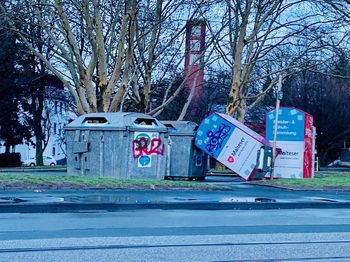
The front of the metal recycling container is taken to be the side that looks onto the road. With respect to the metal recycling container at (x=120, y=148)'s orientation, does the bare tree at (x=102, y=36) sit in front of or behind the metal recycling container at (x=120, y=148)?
behind

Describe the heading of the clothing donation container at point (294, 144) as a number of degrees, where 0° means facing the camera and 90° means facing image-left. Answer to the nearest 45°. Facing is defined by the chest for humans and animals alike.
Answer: approximately 0°

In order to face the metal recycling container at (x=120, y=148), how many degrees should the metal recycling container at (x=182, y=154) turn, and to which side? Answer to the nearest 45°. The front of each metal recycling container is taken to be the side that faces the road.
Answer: approximately 45° to its right

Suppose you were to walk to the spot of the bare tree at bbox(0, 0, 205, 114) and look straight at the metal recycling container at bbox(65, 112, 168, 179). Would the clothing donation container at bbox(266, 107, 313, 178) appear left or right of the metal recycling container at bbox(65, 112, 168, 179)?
left

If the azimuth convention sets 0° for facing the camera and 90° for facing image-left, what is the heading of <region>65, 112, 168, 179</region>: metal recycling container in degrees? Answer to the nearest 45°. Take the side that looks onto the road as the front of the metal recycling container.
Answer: approximately 0°

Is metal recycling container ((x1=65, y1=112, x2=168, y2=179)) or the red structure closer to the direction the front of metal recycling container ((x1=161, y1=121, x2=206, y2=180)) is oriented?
the metal recycling container

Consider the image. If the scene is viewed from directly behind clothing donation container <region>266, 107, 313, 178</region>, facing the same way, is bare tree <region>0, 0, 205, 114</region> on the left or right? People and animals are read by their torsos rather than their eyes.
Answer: on its right

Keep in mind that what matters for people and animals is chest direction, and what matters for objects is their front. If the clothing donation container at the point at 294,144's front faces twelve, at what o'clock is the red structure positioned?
The red structure is roughly at 5 o'clock from the clothing donation container.
